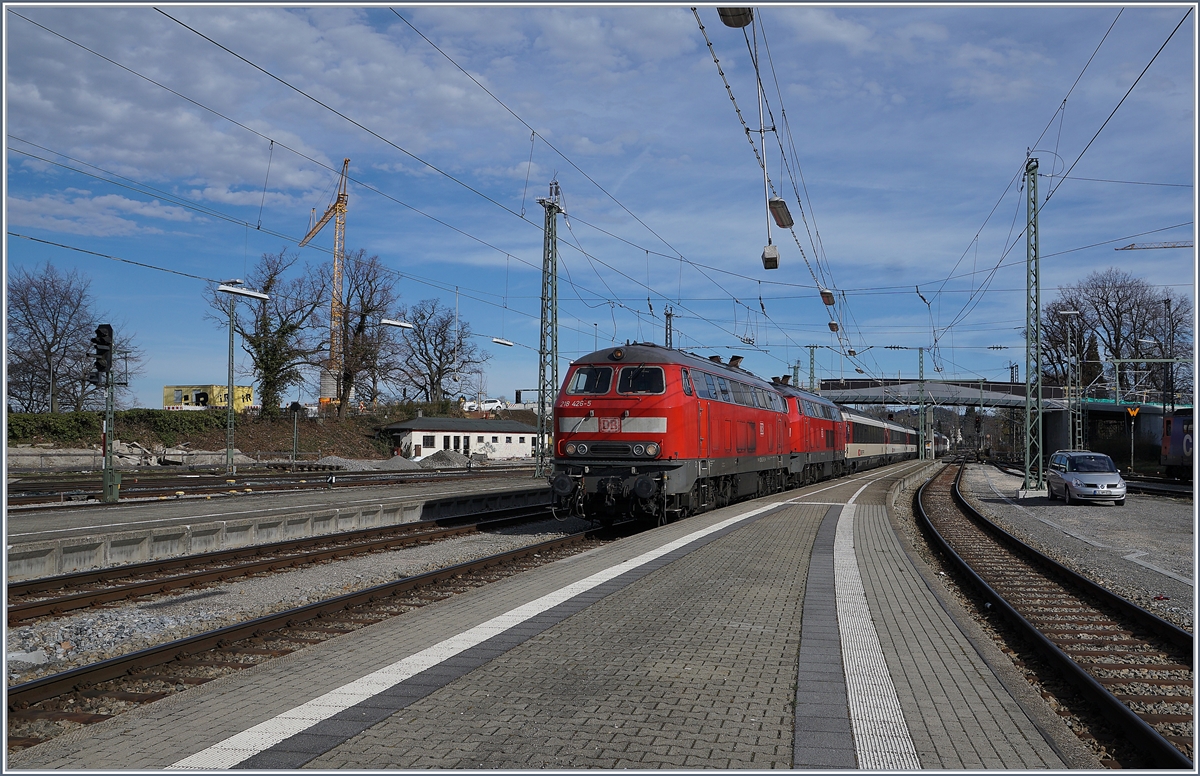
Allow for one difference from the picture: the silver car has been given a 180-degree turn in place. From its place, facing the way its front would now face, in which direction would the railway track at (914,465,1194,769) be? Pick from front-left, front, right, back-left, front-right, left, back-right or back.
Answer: back-left

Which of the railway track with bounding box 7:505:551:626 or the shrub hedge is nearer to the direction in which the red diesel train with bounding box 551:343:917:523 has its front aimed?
the railway track

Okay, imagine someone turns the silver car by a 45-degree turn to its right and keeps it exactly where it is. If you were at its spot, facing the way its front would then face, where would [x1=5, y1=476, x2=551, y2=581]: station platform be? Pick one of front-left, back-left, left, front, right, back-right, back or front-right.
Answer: front-right

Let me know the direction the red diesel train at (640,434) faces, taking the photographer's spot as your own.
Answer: facing the viewer and to the left of the viewer

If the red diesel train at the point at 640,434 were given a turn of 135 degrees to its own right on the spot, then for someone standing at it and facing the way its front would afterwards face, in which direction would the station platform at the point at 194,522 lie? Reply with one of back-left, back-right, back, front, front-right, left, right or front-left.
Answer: left

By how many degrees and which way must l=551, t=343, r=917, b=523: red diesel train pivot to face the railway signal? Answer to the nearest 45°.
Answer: approximately 45° to its right

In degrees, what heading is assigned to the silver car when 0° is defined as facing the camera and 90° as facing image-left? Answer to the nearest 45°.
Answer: approximately 315°

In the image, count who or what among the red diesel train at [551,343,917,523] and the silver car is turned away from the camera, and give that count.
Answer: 0

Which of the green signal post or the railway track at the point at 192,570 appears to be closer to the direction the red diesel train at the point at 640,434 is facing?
the railway track

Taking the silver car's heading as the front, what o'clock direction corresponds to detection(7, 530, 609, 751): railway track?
The railway track is roughly at 2 o'clock from the silver car.

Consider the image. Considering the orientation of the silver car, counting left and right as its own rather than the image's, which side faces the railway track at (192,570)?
right

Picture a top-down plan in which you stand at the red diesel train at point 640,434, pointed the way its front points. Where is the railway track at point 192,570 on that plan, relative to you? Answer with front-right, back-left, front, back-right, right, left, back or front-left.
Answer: front
